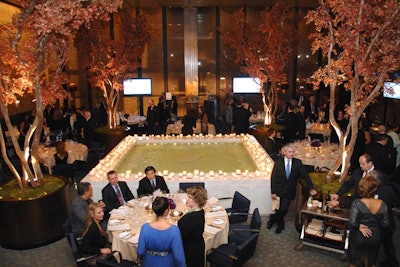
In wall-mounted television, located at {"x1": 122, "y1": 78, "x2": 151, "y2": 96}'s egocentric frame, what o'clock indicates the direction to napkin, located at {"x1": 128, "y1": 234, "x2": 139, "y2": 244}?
The napkin is roughly at 12 o'clock from the wall-mounted television.

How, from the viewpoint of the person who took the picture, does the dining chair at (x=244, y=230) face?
facing to the left of the viewer

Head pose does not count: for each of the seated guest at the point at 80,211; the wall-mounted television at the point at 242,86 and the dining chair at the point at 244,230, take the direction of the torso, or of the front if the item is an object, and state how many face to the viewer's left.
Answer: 1

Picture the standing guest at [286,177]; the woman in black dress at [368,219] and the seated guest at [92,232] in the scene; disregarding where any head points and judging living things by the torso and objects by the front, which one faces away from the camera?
the woman in black dress

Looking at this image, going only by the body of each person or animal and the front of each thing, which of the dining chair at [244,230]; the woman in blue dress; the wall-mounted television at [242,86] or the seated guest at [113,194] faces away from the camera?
the woman in blue dress

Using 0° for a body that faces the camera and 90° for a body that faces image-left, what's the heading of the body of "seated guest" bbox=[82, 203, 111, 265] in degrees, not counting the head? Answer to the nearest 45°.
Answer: approximately 270°

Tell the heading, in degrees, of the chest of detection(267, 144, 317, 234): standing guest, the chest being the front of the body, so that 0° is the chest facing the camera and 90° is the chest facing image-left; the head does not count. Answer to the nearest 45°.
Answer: approximately 0°

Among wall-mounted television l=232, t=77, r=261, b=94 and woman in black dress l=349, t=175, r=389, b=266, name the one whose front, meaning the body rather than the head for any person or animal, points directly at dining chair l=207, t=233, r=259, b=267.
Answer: the wall-mounted television

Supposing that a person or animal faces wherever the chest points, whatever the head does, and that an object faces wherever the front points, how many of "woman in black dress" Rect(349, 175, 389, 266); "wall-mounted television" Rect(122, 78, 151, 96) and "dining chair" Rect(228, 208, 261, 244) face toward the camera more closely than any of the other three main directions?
1

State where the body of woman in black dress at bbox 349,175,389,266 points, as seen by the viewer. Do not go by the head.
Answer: away from the camera

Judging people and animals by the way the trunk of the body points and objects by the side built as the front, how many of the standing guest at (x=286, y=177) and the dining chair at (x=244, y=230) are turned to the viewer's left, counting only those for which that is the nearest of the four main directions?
1

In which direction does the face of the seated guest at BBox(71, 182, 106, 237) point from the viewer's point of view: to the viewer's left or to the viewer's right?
to the viewer's right

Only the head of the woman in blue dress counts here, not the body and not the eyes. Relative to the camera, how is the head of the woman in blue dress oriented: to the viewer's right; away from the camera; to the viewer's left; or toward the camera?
away from the camera

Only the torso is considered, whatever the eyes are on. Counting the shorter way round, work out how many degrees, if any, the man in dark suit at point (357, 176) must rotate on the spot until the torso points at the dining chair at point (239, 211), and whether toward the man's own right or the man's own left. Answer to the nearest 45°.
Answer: approximately 45° to the man's own right

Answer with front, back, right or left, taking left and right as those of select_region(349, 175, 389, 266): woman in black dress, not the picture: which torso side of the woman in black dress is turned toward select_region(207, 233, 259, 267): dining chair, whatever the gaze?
left

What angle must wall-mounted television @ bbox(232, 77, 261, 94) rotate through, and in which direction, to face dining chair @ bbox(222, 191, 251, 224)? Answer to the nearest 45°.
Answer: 0° — it already faces it

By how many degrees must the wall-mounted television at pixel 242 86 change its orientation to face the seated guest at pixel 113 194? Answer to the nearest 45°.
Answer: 0° — it already faces them

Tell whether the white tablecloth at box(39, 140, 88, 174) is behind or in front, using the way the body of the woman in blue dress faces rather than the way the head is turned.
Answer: in front
